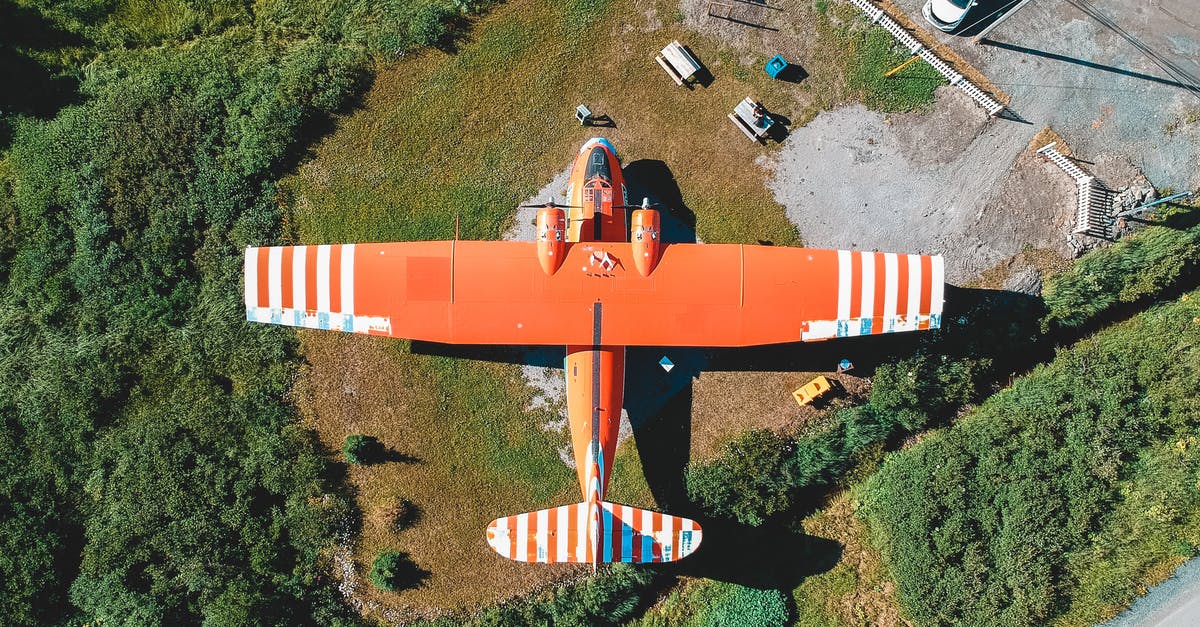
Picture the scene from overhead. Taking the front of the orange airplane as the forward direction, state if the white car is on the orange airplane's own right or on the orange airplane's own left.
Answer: on the orange airplane's own right

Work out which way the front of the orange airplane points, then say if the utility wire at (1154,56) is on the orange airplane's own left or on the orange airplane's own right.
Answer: on the orange airplane's own right

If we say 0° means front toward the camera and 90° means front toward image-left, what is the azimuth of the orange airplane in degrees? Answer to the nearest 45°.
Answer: approximately 180°

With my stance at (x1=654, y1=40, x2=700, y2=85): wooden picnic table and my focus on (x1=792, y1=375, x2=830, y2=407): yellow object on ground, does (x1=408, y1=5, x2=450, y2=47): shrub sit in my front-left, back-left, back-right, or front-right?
back-right

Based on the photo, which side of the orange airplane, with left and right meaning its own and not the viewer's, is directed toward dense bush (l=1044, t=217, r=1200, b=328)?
right
